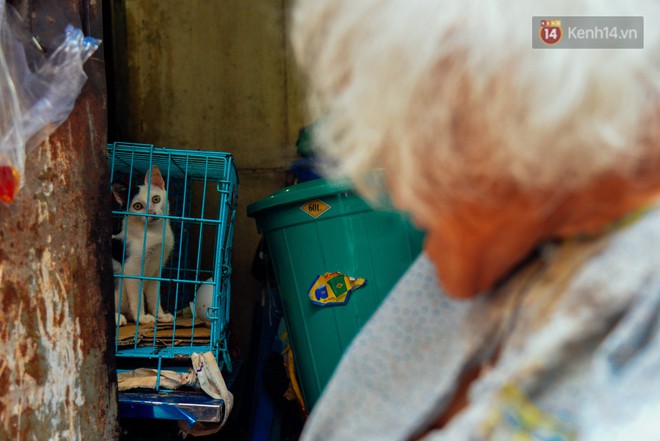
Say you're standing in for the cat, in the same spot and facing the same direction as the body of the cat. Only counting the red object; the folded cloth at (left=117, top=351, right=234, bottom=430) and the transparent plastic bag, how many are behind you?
0

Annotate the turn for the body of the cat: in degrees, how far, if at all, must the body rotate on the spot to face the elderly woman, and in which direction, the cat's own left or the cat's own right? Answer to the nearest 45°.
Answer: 0° — it already faces them

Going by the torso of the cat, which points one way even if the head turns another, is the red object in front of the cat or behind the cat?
in front

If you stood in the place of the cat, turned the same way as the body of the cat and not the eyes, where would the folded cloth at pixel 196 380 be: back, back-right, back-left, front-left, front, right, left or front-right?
front

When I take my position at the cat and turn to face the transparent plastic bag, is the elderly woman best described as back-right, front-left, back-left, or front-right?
front-left

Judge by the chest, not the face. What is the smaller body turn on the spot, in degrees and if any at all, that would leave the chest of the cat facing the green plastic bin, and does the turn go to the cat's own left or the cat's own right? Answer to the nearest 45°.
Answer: approximately 45° to the cat's own left

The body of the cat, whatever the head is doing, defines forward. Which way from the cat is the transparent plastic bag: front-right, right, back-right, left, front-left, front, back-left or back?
front

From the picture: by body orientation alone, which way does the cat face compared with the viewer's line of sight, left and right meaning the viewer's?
facing the viewer

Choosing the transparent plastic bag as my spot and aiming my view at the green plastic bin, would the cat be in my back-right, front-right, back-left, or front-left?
front-left
